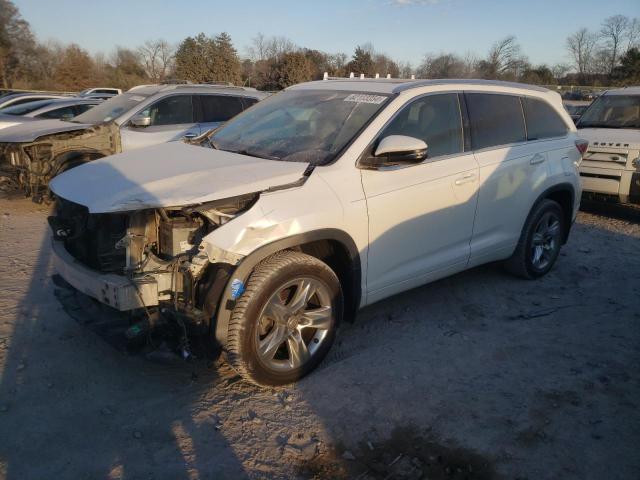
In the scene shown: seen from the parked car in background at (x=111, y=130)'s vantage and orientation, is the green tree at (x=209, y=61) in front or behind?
behind

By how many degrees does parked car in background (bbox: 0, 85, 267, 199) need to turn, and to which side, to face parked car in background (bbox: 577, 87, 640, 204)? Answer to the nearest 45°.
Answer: approximately 135° to its left

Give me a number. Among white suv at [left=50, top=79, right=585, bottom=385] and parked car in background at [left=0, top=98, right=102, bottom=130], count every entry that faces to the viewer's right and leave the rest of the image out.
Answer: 0

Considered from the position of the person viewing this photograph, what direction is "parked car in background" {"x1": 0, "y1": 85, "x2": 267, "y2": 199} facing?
facing the viewer and to the left of the viewer

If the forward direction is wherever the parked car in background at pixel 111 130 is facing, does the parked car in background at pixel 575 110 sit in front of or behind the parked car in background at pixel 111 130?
behind

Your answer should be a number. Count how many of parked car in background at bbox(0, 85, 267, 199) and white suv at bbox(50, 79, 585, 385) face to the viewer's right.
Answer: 0

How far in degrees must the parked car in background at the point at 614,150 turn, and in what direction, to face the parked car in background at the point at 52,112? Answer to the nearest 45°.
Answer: approximately 90° to its right

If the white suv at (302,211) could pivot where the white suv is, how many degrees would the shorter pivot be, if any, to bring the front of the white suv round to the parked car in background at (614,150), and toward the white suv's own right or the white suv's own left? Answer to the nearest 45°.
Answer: approximately 180°

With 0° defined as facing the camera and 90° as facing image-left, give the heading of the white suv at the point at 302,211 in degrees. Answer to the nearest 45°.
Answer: approximately 45°

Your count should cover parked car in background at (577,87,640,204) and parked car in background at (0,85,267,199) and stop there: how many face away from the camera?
0

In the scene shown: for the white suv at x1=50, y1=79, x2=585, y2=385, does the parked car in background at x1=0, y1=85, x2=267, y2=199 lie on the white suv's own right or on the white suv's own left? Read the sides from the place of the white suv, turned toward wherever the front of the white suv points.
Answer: on the white suv's own right

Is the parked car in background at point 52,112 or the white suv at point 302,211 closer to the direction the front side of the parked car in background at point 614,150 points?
the white suv
